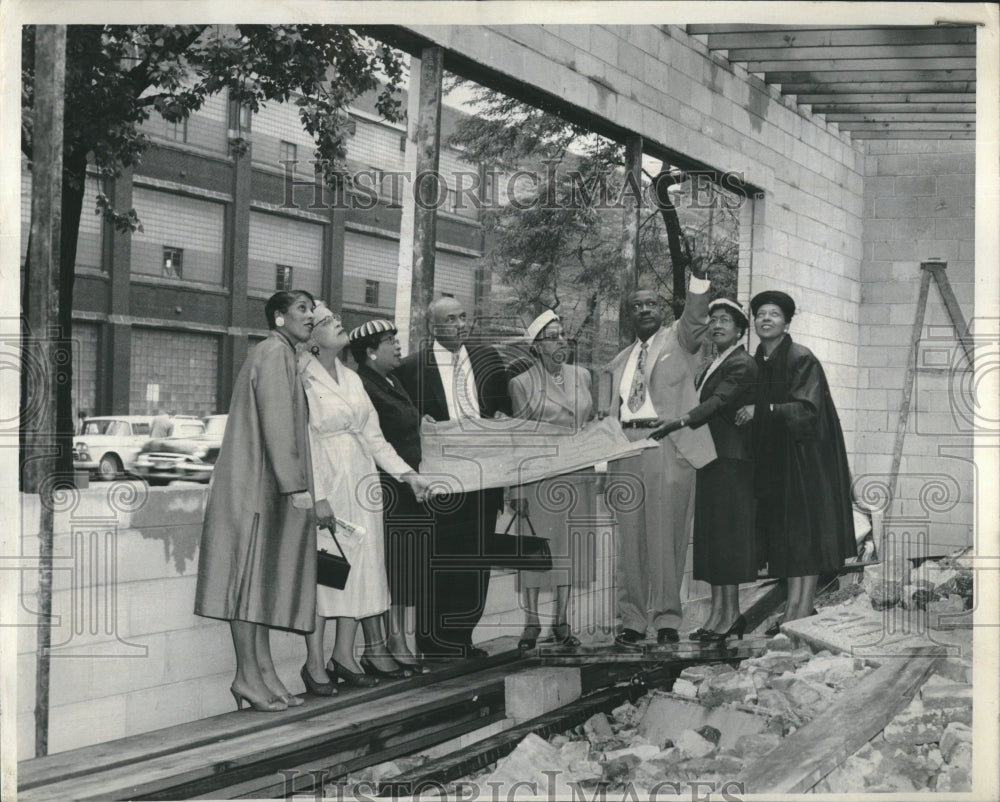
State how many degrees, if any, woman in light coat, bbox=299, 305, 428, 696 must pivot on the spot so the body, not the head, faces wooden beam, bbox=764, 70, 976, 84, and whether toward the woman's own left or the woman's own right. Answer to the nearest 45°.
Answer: approximately 45° to the woman's own left

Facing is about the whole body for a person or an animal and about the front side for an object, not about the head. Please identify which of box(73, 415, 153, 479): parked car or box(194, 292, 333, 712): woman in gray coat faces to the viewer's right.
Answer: the woman in gray coat

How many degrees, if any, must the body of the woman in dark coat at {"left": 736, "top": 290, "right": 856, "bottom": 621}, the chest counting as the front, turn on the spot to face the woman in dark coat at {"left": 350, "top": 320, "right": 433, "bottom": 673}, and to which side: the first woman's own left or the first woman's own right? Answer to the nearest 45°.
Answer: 0° — they already face them

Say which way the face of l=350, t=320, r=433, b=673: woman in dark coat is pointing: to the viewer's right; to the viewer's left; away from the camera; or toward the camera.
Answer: to the viewer's right

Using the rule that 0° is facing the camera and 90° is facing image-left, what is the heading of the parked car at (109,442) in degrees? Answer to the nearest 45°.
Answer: approximately 45°

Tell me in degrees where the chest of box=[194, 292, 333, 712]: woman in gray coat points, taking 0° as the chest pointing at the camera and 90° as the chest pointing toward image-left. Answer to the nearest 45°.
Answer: approximately 270°

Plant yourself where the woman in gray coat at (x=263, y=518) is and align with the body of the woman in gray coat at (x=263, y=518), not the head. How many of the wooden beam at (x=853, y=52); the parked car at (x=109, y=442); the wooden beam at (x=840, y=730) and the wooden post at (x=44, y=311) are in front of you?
2

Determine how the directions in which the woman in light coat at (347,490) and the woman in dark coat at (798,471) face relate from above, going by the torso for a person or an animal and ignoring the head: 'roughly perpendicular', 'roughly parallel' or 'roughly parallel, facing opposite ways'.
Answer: roughly perpendicular
